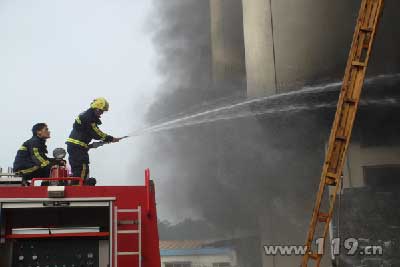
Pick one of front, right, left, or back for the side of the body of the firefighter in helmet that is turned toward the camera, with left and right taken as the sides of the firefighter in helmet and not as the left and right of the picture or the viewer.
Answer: right

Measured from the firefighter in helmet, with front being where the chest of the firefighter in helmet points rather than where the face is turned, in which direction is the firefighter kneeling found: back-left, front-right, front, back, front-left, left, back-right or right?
back

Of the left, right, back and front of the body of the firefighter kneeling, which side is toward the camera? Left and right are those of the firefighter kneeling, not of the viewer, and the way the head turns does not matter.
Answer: right

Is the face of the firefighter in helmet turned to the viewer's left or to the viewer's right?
to the viewer's right

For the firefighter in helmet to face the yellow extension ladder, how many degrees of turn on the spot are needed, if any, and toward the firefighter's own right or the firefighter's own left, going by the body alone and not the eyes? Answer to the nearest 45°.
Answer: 0° — they already face it

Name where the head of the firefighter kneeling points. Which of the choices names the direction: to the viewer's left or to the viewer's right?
to the viewer's right

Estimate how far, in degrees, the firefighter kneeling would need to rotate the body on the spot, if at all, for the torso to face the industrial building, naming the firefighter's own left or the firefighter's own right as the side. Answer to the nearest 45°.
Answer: approximately 45° to the firefighter's own left

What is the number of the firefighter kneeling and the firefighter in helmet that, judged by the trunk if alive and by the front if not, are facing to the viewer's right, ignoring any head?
2
